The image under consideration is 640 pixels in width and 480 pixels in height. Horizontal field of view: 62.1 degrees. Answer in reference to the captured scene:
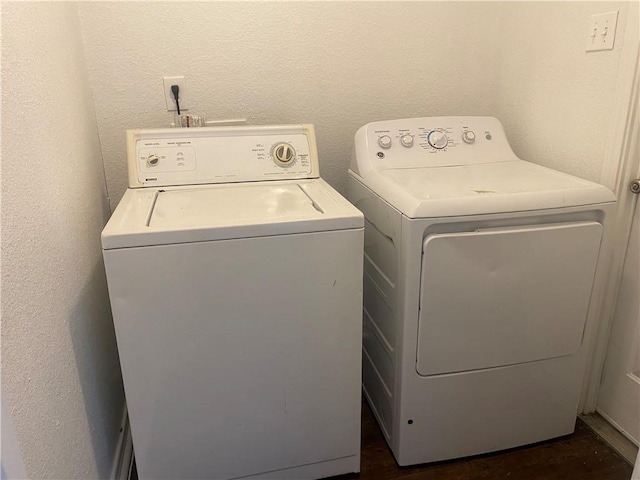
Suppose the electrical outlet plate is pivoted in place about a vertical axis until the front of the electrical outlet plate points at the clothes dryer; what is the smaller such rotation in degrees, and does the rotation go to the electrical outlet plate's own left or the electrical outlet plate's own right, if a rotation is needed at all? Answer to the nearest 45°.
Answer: approximately 45° to the electrical outlet plate's own left

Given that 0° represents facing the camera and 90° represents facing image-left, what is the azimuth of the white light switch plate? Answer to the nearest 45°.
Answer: approximately 45°

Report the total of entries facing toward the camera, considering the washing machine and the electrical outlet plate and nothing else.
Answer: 2

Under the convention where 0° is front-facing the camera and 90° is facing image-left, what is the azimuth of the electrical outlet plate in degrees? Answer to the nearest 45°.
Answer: approximately 0°

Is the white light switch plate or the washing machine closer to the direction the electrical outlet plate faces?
the washing machine

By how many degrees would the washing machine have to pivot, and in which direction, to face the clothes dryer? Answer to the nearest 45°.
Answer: approximately 90° to its left
